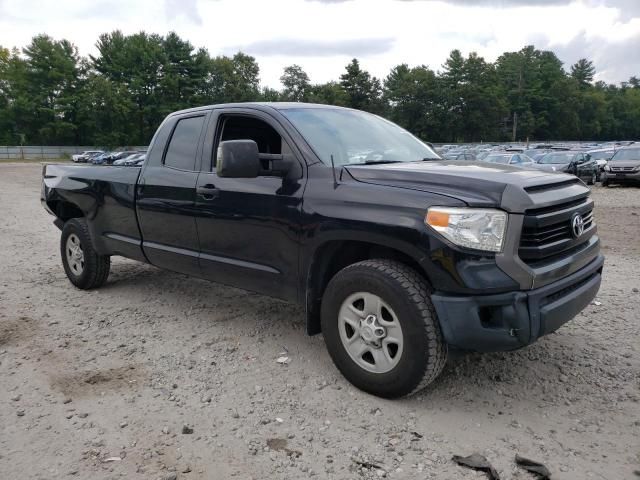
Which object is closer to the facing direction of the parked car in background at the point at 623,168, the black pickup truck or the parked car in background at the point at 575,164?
the black pickup truck

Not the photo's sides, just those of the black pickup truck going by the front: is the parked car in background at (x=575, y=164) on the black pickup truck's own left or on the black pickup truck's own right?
on the black pickup truck's own left

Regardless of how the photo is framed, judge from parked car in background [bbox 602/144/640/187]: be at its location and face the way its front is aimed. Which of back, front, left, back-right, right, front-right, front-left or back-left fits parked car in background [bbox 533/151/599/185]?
right

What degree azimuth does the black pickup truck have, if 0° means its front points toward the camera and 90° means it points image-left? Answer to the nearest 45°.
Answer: approximately 315°

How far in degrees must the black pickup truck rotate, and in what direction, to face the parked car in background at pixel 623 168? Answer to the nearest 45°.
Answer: approximately 90° to its left

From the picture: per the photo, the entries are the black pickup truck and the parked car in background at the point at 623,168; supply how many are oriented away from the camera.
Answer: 0
